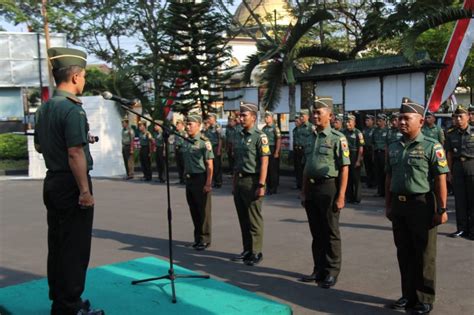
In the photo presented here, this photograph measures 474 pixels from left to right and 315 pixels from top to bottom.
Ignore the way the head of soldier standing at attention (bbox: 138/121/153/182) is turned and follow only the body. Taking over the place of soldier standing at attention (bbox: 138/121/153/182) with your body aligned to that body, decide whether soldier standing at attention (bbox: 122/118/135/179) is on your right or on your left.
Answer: on your right

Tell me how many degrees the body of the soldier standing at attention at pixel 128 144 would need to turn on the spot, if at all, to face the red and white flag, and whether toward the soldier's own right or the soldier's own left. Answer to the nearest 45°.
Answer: approximately 90° to the soldier's own left

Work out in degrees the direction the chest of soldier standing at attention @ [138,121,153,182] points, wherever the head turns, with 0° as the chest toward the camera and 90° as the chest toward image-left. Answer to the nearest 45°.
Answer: approximately 45°

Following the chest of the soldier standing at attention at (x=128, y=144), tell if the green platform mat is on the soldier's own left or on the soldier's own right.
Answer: on the soldier's own left
